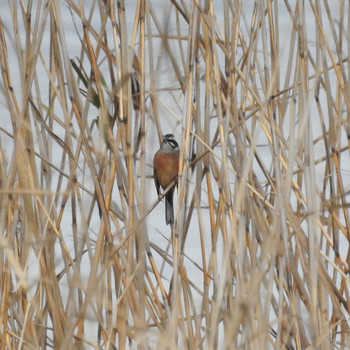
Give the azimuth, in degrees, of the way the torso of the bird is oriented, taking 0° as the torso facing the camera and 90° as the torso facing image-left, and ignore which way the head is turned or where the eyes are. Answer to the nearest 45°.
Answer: approximately 0°
